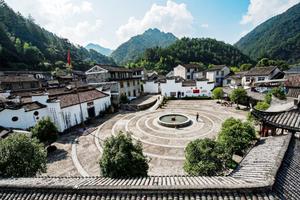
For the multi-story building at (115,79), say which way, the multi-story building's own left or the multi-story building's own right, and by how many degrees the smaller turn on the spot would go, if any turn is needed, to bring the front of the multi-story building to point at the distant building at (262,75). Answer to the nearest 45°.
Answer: approximately 45° to the multi-story building's own left

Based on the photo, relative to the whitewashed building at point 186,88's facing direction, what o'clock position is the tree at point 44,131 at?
The tree is roughly at 1 o'clock from the whitewashed building.

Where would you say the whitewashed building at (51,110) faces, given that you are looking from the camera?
facing the viewer and to the right of the viewer

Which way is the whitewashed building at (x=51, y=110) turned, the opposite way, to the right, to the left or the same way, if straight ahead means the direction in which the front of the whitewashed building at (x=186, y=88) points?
to the left

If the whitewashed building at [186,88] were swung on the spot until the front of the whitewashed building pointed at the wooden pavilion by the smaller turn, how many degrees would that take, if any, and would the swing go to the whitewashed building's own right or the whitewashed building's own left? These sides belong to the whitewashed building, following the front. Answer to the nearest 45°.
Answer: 0° — it already faces it

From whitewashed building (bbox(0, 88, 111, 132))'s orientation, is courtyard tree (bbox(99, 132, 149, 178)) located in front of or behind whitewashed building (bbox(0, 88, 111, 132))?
in front

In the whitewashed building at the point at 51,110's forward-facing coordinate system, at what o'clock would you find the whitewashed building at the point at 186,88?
the whitewashed building at the point at 186,88 is roughly at 10 o'clock from the whitewashed building at the point at 51,110.

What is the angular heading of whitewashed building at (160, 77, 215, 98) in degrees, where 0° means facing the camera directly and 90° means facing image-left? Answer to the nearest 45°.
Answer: approximately 0°

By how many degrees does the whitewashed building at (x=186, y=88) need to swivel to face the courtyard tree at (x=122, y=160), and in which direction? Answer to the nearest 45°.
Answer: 0° — it already faces it

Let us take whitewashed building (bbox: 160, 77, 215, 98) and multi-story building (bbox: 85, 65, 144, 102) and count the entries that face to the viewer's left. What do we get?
0

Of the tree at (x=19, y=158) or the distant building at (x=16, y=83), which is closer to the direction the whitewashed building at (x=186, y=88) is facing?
the tree

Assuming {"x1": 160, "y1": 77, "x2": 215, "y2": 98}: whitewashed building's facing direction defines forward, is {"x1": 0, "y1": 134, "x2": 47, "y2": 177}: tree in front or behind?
in front

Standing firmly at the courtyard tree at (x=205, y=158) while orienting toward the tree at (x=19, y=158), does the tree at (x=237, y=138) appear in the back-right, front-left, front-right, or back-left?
back-right

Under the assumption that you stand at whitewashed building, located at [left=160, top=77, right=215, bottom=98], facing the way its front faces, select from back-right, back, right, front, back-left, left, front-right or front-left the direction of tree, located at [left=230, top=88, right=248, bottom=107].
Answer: front-left

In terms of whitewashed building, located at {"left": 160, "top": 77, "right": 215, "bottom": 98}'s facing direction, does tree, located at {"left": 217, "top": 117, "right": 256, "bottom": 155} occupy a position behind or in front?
in front
